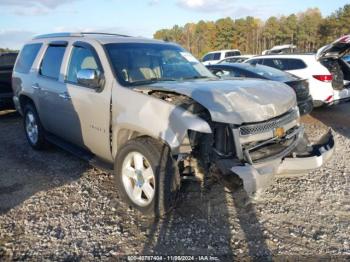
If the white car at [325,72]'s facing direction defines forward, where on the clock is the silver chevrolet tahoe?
The silver chevrolet tahoe is roughly at 8 o'clock from the white car.

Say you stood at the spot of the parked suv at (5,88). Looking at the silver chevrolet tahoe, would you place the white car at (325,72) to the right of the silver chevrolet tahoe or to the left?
left

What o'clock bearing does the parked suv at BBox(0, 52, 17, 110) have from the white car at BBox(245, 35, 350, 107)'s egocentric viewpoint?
The parked suv is roughly at 10 o'clock from the white car.

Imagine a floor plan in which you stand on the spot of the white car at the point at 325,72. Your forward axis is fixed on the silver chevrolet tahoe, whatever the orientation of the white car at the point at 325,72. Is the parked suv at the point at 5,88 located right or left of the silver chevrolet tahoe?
right

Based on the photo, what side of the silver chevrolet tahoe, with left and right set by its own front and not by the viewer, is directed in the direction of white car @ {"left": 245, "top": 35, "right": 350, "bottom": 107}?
left

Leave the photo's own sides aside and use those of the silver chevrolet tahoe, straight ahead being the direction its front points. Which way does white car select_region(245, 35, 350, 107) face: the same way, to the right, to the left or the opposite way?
the opposite way

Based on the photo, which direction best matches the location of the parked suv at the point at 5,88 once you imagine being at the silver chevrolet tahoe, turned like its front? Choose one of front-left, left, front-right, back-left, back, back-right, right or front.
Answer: back

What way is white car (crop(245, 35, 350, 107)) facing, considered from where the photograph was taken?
facing away from the viewer and to the left of the viewer
